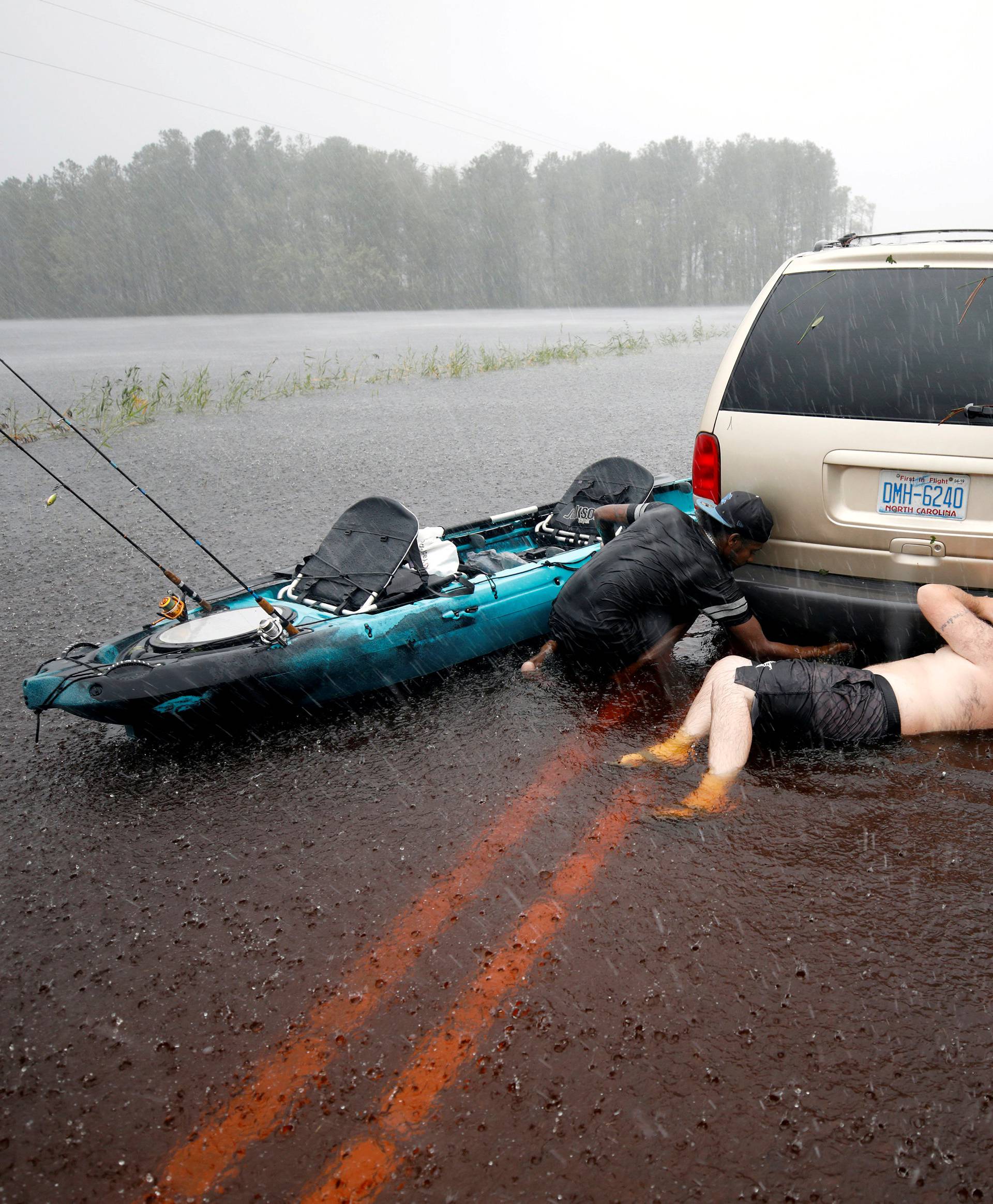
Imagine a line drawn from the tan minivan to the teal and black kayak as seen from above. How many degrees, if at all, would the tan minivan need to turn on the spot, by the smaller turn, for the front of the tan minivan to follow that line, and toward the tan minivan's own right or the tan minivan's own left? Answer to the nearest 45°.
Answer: approximately 90° to the tan minivan's own left

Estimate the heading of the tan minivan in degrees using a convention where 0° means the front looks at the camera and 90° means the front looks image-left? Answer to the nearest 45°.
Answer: approximately 180°
